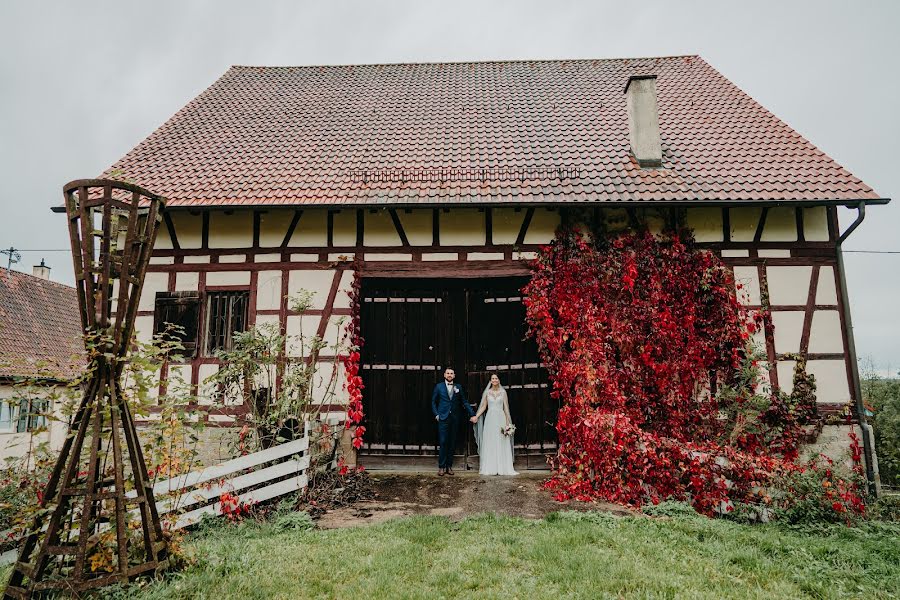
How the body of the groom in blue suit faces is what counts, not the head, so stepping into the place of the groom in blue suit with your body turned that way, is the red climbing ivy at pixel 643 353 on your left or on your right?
on your left

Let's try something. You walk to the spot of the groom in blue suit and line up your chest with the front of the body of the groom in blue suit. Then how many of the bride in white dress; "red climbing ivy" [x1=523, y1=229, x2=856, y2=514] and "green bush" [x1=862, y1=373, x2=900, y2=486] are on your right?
0

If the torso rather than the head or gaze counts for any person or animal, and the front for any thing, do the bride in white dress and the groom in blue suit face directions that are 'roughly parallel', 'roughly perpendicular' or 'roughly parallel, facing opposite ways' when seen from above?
roughly parallel

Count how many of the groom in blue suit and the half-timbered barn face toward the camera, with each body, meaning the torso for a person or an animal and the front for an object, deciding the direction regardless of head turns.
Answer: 2

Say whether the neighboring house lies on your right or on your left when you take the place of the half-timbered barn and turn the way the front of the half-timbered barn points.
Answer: on your right

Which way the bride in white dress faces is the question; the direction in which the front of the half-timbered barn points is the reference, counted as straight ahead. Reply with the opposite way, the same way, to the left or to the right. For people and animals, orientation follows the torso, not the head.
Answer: the same way

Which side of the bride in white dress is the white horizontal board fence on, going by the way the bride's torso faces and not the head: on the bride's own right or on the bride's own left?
on the bride's own right

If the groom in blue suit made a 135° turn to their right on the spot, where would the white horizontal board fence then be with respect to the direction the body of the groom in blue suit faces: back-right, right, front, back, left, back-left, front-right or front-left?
left

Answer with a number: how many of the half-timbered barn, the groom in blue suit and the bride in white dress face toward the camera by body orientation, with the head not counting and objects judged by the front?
3

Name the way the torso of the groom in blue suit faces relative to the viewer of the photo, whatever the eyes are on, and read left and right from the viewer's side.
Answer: facing the viewer

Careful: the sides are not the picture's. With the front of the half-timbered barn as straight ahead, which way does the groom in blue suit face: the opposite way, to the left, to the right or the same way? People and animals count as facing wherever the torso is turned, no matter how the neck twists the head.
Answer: the same way

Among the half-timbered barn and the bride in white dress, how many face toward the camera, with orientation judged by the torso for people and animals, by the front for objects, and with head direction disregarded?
2

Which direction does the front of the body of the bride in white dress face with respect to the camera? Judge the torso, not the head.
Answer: toward the camera

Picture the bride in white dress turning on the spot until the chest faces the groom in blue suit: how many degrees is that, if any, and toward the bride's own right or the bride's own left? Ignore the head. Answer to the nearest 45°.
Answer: approximately 90° to the bride's own right

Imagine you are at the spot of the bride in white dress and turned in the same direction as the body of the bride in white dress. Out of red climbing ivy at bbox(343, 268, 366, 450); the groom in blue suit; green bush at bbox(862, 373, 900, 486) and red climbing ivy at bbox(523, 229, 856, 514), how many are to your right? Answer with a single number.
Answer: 2
